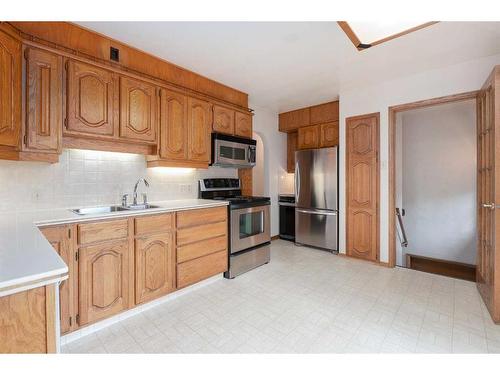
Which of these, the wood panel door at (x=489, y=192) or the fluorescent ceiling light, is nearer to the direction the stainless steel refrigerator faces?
the fluorescent ceiling light

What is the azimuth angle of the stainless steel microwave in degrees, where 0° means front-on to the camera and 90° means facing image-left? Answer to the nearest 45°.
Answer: approximately 315°

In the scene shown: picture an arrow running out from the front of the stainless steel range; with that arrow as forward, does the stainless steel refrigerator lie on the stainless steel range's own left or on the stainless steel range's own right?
on the stainless steel range's own left

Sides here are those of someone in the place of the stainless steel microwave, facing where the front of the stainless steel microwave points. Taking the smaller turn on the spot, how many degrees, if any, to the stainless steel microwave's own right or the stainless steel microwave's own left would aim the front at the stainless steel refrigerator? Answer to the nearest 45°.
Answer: approximately 90° to the stainless steel microwave's own left
